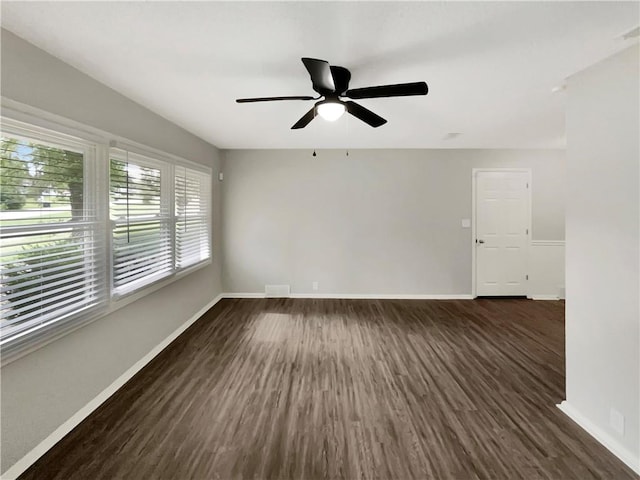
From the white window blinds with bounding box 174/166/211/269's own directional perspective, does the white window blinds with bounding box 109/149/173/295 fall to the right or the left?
on its right

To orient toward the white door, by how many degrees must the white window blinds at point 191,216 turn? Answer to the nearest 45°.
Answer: approximately 45° to its left

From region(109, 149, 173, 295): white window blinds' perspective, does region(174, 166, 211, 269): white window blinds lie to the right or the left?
on its left

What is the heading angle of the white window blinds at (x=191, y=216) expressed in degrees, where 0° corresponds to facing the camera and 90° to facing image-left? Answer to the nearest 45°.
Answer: approximately 315°
